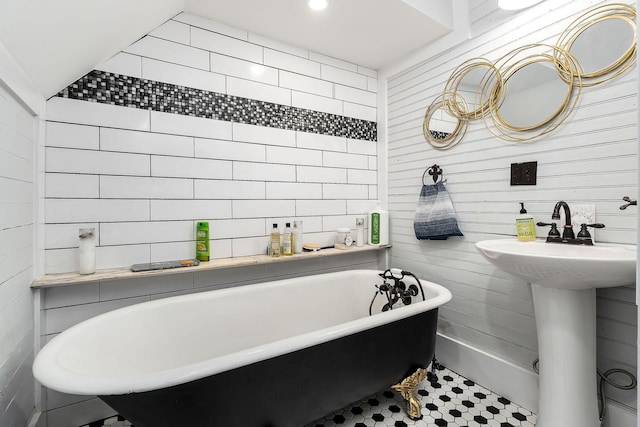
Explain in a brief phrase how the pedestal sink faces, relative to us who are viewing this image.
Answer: facing the viewer and to the left of the viewer

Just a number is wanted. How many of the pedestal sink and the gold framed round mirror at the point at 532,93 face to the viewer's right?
0

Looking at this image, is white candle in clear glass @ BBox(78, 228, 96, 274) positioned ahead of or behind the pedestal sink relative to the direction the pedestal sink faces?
ahead

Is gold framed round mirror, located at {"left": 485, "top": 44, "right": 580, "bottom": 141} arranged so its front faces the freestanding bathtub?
yes

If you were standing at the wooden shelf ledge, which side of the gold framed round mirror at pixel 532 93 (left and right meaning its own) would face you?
front

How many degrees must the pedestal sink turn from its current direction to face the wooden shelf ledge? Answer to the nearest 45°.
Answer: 0° — it already faces it

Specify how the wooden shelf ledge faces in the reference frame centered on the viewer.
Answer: facing the viewer and to the right of the viewer

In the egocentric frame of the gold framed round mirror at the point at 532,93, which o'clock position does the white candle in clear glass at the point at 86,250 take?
The white candle in clear glass is roughly at 12 o'clock from the gold framed round mirror.
